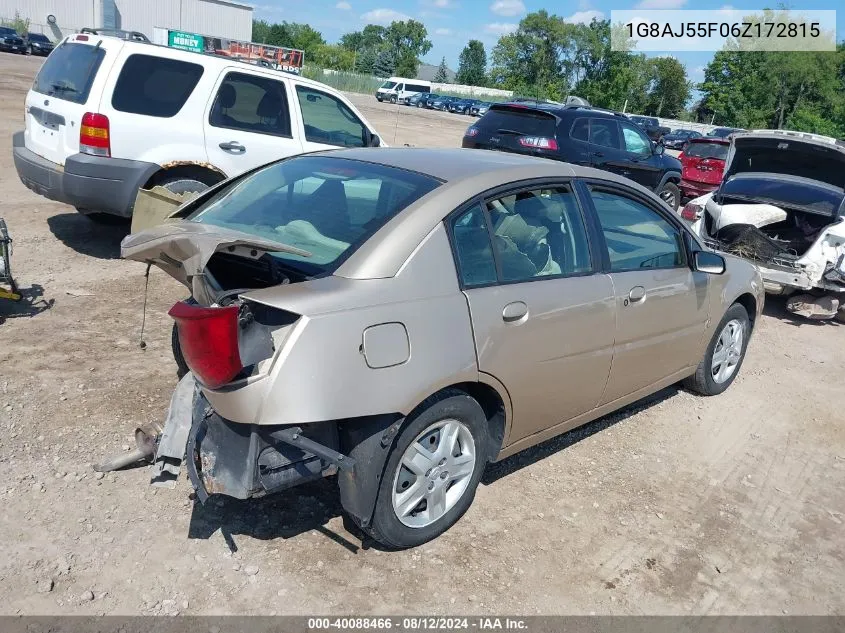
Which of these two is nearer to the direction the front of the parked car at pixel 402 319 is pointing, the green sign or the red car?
the red car

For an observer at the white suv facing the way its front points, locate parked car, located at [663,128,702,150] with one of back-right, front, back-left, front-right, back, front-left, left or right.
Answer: front

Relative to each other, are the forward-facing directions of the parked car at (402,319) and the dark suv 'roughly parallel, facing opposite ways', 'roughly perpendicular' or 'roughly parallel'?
roughly parallel

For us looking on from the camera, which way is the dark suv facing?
facing away from the viewer and to the right of the viewer

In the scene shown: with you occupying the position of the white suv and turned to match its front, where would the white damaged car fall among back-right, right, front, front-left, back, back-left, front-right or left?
front-right

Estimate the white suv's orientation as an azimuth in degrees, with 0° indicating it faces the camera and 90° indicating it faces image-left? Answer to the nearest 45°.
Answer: approximately 225°

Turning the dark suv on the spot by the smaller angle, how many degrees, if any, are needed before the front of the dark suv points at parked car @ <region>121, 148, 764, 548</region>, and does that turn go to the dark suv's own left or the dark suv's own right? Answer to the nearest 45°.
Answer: approximately 135° to the dark suv's own right

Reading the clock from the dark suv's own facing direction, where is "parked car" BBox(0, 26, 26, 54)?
The parked car is roughly at 9 o'clock from the dark suv.

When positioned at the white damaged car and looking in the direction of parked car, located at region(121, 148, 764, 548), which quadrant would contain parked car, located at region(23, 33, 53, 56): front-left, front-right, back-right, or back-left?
back-right

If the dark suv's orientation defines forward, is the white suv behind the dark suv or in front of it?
behind

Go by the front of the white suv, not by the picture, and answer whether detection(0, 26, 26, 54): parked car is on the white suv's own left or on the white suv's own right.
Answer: on the white suv's own left

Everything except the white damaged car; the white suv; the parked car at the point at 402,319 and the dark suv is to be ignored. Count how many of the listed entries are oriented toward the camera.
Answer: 0

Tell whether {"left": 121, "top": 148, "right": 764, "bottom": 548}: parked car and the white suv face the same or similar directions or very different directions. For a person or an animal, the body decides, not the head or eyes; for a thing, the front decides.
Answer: same or similar directions

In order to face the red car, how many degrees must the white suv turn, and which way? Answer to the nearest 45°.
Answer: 0° — it already faces it

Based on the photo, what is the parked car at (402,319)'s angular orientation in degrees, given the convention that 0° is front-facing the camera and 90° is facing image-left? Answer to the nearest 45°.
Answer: approximately 225°

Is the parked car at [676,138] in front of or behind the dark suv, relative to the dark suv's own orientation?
in front

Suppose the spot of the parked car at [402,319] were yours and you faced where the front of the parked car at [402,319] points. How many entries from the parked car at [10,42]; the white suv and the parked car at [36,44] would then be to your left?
3
